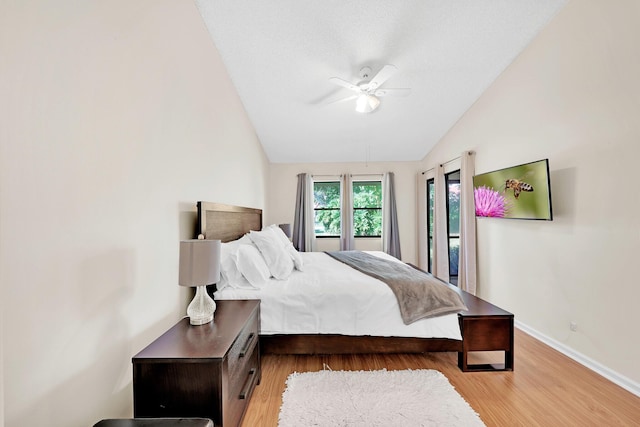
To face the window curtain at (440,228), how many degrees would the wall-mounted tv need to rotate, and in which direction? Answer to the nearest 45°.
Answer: approximately 90° to its right

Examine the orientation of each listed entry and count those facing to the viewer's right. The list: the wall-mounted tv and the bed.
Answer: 1

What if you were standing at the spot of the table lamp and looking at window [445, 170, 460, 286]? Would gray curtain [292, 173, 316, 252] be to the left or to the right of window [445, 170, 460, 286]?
left

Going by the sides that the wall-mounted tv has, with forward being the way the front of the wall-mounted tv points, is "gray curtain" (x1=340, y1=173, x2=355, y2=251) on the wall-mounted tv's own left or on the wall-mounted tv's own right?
on the wall-mounted tv's own right

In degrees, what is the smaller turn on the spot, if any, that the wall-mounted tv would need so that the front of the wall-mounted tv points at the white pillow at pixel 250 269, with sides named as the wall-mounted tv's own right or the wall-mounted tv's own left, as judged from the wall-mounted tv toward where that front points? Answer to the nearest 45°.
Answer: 0° — it already faces it

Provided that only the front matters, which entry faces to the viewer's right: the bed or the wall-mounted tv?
the bed

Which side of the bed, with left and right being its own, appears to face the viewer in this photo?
right

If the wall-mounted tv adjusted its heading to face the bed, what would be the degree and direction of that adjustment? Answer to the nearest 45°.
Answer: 0° — it already faces it

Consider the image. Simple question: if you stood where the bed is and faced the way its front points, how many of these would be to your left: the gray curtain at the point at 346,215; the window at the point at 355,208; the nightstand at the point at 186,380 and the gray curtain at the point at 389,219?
3

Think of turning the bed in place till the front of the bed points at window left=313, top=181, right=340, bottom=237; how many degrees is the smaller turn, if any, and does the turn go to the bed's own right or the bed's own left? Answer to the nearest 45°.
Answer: approximately 90° to the bed's own left

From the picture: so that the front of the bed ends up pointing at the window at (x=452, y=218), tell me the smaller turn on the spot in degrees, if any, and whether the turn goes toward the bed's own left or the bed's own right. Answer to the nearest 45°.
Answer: approximately 45° to the bed's own left

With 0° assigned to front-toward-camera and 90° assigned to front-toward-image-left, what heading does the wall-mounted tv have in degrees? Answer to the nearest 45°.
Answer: approximately 45°
